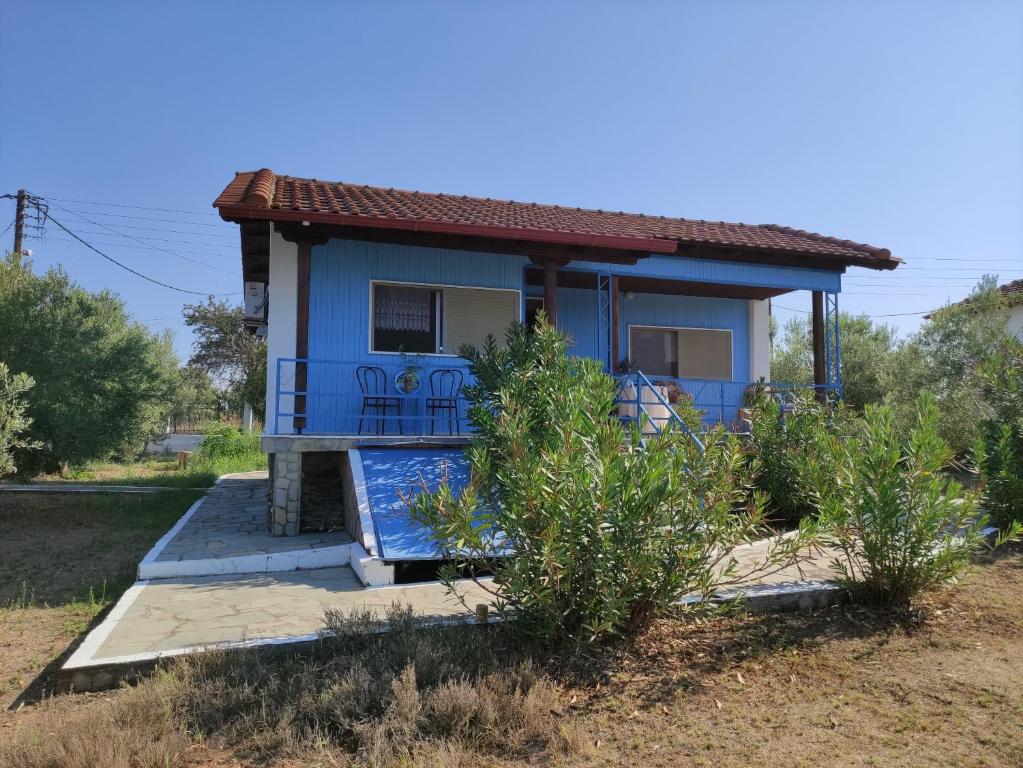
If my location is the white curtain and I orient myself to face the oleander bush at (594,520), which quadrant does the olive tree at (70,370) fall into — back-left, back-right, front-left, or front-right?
back-right

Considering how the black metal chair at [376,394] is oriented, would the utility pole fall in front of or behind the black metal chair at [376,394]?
behind

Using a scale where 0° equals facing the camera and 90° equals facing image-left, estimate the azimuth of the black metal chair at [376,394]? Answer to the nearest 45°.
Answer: approximately 315°
